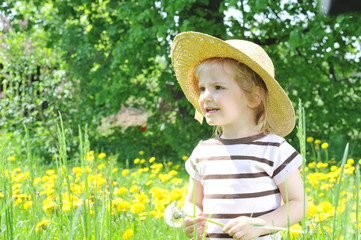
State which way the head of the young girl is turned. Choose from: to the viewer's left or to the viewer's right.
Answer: to the viewer's left

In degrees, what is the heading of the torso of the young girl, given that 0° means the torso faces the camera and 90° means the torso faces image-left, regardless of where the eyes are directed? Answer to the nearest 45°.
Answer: approximately 45°
